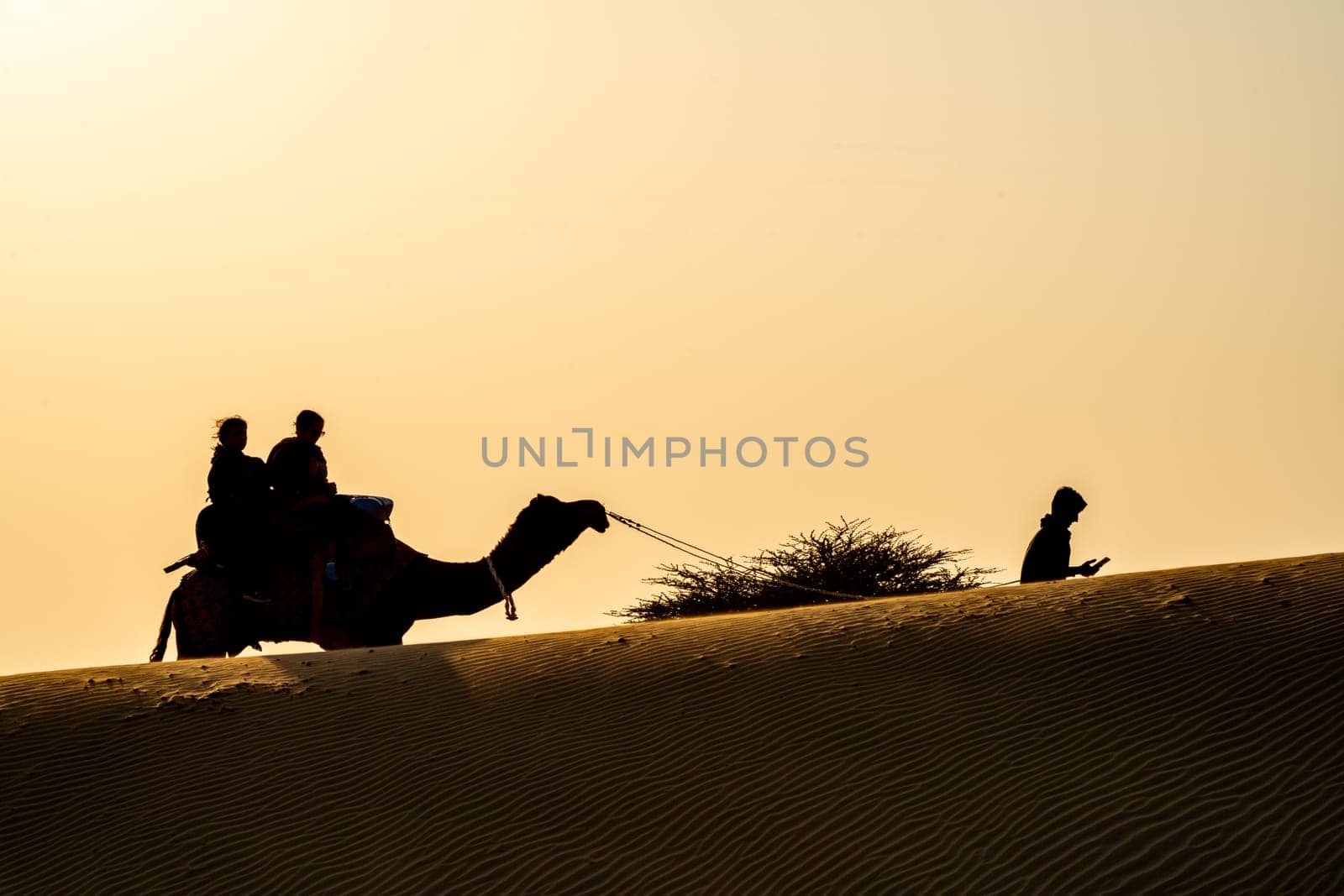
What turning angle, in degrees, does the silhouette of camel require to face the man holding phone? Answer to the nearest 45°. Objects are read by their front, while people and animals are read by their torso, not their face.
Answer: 0° — it already faces them

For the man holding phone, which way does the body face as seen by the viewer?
to the viewer's right

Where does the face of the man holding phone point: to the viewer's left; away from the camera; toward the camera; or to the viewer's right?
to the viewer's right

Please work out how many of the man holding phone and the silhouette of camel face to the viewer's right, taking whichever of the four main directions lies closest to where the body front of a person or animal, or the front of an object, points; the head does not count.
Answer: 2

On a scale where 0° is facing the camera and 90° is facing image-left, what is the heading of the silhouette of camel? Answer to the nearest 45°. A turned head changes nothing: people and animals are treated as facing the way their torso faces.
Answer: approximately 270°
